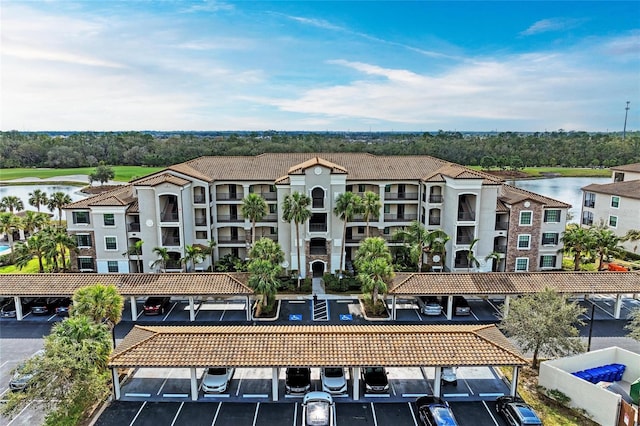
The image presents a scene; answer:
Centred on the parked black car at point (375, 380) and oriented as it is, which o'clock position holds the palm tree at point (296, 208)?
The palm tree is roughly at 5 o'clock from the parked black car.

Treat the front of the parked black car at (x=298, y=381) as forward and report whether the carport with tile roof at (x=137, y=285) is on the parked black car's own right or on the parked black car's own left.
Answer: on the parked black car's own right

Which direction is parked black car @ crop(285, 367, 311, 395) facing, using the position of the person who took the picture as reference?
facing the viewer

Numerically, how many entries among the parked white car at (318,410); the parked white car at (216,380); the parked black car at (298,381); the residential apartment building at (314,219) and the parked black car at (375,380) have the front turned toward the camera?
4

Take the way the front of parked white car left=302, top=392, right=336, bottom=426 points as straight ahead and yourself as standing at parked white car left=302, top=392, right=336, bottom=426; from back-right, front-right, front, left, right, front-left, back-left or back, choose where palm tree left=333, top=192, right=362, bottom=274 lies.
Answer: front

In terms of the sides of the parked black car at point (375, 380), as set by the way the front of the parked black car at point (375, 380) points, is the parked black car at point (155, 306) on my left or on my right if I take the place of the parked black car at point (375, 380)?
on my right

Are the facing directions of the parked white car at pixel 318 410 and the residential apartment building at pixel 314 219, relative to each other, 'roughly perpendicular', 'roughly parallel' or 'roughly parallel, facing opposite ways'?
roughly parallel, facing opposite ways

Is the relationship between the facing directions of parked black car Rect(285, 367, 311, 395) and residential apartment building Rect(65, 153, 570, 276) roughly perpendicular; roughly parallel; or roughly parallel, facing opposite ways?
roughly parallel

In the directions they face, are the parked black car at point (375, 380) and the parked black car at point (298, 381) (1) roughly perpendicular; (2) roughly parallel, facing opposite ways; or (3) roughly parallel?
roughly parallel

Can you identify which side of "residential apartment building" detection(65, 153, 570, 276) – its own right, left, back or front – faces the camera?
front

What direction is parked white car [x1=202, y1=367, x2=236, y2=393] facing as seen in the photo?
toward the camera

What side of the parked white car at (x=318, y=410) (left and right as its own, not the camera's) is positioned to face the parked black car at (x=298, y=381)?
front

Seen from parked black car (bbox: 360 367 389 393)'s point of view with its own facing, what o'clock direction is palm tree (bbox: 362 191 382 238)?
The palm tree is roughly at 6 o'clock from the parked black car.

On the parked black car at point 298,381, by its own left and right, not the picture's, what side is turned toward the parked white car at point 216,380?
right

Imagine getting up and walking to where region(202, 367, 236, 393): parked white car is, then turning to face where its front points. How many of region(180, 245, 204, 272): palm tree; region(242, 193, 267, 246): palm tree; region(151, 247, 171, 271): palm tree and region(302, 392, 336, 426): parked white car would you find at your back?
3

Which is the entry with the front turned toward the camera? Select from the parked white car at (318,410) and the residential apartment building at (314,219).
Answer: the residential apartment building

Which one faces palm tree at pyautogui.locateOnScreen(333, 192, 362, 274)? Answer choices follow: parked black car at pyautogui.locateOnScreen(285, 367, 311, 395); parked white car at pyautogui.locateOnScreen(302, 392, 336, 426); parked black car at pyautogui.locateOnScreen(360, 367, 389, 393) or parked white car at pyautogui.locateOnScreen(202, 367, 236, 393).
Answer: parked white car at pyautogui.locateOnScreen(302, 392, 336, 426)

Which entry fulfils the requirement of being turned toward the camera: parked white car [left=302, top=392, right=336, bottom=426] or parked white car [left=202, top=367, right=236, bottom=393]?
parked white car [left=202, top=367, right=236, bottom=393]

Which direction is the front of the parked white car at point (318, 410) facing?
away from the camera

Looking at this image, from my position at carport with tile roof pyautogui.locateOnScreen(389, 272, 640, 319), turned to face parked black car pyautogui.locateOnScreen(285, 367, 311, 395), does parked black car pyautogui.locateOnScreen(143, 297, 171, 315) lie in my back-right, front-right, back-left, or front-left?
front-right
